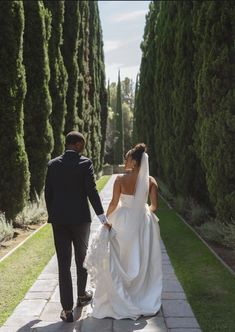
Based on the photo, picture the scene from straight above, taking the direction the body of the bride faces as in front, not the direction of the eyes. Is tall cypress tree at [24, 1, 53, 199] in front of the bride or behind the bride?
in front

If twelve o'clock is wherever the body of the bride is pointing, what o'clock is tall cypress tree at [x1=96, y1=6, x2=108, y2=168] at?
The tall cypress tree is roughly at 12 o'clock from the bride.

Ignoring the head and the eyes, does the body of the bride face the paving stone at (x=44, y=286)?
no

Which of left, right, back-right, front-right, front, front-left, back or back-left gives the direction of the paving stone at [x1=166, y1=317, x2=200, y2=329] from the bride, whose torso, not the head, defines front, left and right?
back-right

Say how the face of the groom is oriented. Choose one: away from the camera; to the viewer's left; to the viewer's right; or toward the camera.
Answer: away from the camera

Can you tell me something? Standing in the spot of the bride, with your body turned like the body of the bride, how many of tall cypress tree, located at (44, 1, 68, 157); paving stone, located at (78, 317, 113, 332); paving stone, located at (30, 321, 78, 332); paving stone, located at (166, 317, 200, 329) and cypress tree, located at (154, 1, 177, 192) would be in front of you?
2

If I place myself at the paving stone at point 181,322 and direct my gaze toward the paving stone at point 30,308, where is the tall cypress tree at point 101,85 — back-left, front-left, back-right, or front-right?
front-right

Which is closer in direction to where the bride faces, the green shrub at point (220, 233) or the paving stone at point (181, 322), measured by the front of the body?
the green shrub

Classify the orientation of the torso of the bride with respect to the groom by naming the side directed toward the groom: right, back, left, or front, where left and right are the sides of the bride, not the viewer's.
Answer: left

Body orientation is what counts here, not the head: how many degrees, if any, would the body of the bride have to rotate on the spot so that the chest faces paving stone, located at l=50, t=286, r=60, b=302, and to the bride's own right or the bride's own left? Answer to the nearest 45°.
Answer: approximately 90° to the bride's own left

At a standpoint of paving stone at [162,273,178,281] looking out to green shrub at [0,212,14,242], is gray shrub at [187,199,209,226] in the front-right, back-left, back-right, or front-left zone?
front-right

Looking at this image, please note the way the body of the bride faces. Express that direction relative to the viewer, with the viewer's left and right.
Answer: facing away from the viewer

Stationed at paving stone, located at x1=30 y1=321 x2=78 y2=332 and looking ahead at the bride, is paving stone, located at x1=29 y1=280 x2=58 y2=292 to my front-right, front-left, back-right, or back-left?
front-left

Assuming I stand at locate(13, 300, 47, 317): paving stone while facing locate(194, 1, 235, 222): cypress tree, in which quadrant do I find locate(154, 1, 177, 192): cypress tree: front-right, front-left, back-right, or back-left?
front-left

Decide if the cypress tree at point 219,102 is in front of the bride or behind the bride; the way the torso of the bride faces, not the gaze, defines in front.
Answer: in front

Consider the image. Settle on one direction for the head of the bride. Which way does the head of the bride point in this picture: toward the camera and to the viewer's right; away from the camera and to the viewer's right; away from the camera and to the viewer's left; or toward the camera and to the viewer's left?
away from the camera and to the viewer's left

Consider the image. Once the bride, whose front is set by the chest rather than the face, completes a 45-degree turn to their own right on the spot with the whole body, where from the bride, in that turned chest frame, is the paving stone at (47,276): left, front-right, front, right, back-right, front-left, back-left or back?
left

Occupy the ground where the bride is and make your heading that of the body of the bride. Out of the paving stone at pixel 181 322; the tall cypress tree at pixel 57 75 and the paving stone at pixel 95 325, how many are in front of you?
1

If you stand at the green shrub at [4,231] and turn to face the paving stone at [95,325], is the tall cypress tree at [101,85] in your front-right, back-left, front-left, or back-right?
back-left
